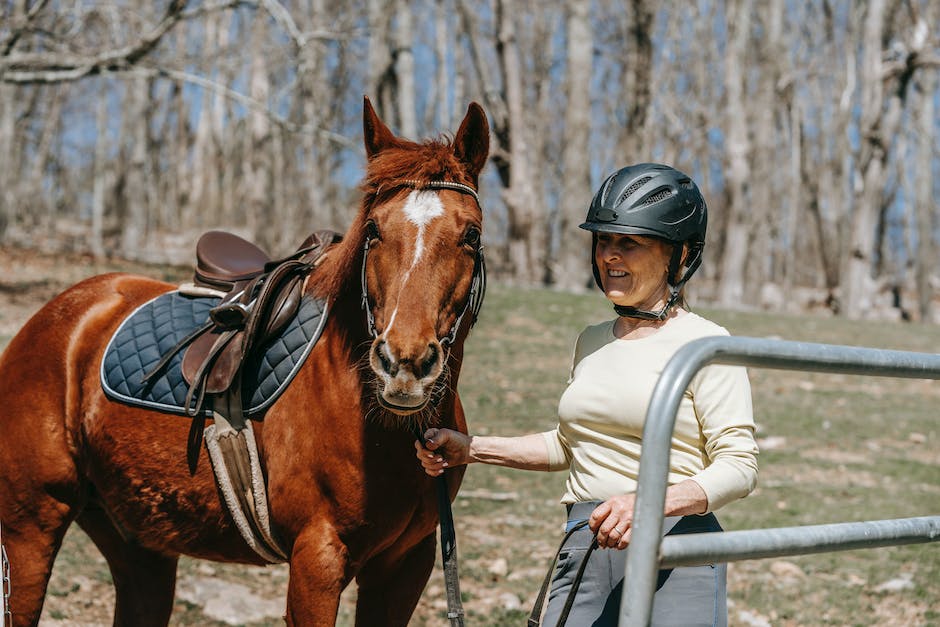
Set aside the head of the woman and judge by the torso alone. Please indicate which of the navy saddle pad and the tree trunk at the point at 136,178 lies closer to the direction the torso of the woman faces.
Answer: the navy saddle pad

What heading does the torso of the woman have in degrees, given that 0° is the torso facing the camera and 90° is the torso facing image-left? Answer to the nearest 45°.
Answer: approximately 45°

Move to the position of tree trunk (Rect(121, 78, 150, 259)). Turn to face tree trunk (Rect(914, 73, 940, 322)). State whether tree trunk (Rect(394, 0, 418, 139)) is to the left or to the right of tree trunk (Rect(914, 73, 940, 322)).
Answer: left

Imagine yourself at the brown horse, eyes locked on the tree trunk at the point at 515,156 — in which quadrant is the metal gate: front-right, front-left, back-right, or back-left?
back-right

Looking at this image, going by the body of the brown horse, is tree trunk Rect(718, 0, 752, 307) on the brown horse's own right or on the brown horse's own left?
on the brown horse's own left

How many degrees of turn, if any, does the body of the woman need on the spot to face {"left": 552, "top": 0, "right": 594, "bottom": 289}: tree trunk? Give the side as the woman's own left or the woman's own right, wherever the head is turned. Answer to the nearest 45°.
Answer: approximately 135° to the woman's own right

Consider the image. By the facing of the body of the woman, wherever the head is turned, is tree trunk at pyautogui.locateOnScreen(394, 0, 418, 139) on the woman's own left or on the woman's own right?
on the woman's own right

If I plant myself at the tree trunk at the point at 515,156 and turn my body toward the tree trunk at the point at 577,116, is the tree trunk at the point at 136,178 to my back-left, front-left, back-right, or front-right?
back-left

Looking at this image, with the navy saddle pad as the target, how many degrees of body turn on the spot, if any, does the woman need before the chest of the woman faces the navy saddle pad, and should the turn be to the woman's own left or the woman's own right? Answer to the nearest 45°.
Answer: approximately 90° to the woman's own right

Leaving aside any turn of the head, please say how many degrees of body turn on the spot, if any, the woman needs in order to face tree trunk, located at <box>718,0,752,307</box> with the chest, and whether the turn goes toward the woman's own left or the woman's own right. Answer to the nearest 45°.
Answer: approximately 135° to the woman's own right
